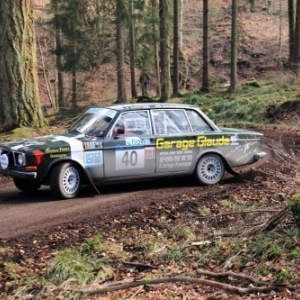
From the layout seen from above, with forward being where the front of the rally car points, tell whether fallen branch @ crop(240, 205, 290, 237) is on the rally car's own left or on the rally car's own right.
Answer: on the rally car's own left

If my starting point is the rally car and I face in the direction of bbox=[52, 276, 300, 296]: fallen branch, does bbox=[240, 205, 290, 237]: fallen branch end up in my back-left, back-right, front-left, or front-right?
front-left

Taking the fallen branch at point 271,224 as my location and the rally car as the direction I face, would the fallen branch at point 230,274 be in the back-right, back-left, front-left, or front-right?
back-left

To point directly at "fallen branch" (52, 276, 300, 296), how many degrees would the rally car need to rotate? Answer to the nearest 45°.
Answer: approximately 45° to its left

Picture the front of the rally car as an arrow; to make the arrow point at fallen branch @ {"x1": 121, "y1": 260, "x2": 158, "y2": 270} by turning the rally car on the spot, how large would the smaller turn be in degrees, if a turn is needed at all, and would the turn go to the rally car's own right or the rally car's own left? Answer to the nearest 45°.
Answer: approximately 45° to the rally car's own left

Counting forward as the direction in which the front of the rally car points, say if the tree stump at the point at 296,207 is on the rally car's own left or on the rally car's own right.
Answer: on the rally car's own left

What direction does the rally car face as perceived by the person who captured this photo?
facing the viewer and to the left of the viewer
